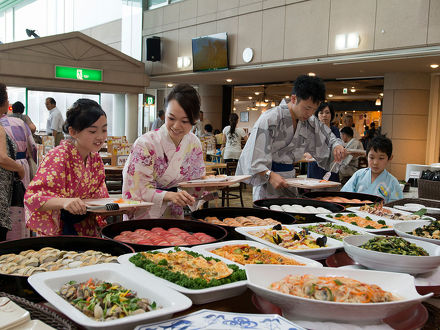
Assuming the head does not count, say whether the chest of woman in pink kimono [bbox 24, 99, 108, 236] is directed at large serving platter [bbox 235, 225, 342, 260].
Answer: yes

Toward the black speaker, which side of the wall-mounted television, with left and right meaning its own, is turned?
right

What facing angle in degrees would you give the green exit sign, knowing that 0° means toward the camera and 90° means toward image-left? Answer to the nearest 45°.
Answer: approximately 315°

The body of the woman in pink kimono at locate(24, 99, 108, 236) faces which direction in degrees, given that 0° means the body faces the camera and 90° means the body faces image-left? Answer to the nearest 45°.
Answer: approximately 315°

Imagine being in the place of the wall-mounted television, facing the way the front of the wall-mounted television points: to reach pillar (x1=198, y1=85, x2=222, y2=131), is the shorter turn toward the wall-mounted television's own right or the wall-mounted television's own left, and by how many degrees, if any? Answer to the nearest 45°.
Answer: approximately 135° to the wall-mounted television's own right

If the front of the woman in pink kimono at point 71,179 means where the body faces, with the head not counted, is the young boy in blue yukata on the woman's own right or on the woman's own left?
on the woman's own left

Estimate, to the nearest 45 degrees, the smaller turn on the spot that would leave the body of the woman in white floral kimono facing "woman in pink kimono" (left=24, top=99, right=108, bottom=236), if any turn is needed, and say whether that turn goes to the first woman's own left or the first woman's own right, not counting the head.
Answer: approximately 135° to the first woman's own right

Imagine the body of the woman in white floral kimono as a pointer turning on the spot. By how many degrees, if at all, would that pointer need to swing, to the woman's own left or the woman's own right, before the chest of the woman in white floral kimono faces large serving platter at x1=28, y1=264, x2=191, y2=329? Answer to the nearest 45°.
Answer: approximately 45° to the woman's own right

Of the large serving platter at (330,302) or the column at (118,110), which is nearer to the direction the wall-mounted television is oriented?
the large serving platter

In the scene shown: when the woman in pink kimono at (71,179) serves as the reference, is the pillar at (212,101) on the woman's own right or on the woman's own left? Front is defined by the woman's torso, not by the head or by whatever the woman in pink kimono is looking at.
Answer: on the woman's own left
